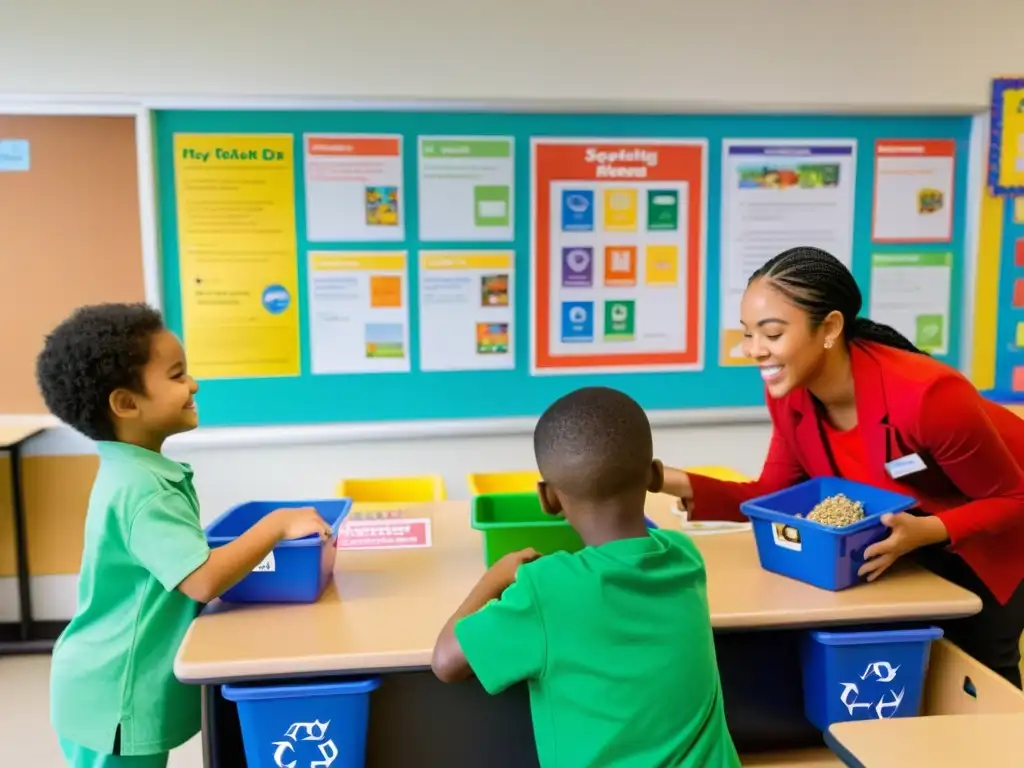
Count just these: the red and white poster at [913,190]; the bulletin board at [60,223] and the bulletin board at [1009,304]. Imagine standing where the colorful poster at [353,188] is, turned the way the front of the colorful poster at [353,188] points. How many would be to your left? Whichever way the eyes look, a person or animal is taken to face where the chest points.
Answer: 2

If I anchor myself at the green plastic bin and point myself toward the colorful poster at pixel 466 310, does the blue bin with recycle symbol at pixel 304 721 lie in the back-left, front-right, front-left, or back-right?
back-left

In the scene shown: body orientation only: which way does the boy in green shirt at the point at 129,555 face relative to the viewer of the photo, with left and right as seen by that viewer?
facing to the right of the viewer

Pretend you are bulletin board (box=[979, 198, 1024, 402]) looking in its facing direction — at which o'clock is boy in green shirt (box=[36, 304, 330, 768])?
The boy in green shirt is roughly at 1 o'clock from the bulletin board.

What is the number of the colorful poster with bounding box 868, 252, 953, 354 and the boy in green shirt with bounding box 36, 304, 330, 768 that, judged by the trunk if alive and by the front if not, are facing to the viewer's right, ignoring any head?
1

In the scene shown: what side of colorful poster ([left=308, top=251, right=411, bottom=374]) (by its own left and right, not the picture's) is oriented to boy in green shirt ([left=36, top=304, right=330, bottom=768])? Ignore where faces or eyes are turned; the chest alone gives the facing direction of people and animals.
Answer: front

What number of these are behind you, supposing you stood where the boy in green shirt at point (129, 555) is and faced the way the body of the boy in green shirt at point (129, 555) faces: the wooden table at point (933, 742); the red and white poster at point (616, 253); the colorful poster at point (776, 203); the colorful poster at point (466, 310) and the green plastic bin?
0

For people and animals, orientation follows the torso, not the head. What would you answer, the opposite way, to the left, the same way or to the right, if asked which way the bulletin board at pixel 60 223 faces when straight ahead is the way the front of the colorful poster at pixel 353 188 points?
the same way

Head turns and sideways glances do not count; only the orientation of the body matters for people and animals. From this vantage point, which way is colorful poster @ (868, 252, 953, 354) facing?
toward the camera

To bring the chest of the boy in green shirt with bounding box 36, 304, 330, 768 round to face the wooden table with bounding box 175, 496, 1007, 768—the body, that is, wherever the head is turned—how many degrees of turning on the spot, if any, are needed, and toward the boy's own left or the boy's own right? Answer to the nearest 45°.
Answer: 0° — they already face it

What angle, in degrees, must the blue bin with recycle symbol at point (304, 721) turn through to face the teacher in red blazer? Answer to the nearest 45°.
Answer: approximately 90° to its left

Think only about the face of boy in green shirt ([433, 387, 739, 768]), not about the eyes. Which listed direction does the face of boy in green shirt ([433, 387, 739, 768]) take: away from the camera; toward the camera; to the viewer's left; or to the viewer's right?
away from the camera

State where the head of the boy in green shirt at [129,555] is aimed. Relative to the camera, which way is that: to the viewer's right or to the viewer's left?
to the viewer's right

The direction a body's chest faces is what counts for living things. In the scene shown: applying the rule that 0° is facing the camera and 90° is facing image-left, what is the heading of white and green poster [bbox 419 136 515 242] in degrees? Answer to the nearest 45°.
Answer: approximately 0°

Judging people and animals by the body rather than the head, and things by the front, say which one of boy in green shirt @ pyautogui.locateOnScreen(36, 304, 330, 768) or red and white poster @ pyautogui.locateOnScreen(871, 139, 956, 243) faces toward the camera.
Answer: the red and white poster

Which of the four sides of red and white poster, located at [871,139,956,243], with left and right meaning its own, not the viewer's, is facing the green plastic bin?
front

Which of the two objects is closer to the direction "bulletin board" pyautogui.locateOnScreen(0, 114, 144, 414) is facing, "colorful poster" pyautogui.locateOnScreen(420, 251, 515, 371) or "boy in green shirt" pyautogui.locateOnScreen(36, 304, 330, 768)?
the boy in green shirt

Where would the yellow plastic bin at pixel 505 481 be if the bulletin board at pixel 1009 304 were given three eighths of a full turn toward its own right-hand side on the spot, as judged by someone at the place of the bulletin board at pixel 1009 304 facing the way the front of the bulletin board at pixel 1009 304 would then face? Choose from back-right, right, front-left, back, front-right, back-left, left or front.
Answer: left

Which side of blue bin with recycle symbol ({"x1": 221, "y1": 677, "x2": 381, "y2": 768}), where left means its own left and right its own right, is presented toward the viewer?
front

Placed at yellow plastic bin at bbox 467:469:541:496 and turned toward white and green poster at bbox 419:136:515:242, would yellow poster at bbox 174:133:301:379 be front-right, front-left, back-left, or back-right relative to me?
front-left
